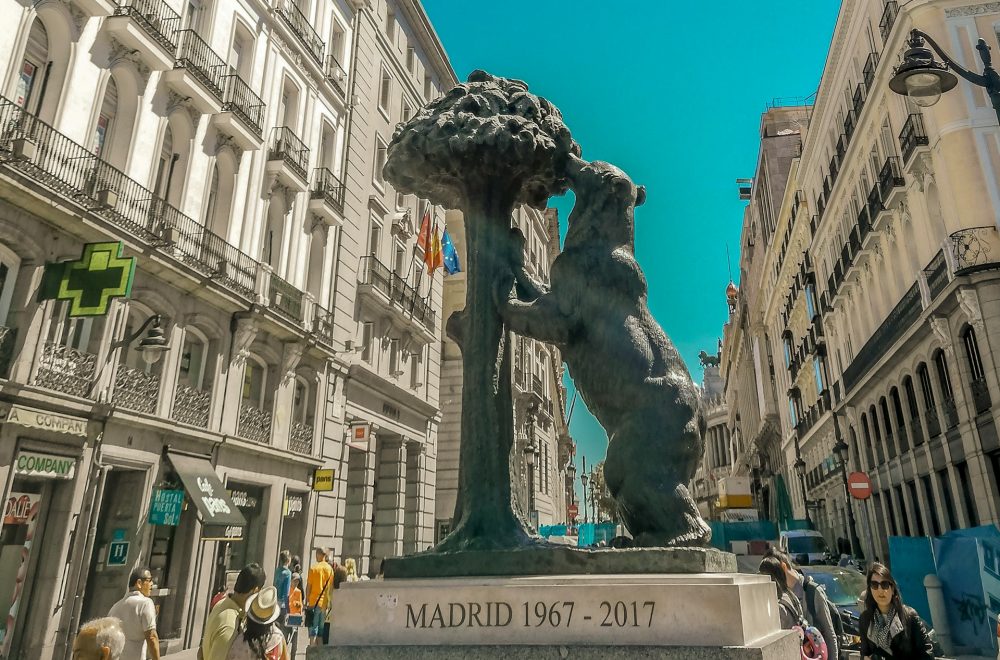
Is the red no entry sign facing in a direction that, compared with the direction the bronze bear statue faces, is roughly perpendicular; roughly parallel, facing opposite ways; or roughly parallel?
roughly perpendicular

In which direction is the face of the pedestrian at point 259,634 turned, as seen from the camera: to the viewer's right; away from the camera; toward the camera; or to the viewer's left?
away from the camera

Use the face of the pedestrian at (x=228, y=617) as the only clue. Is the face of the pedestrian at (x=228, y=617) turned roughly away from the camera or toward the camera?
away from the camera

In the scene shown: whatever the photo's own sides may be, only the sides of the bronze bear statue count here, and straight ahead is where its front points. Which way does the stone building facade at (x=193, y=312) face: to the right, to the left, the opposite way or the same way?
the opposite way

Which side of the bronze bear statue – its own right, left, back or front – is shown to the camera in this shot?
left

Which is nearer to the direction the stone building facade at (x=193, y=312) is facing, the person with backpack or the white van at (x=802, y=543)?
the person with backpack

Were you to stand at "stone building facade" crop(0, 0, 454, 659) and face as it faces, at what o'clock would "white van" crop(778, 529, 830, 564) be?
The white van is roughly at 10 o'clock from the stone building facade.

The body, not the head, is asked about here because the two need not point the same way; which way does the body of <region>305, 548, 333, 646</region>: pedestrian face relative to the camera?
away from the camera
